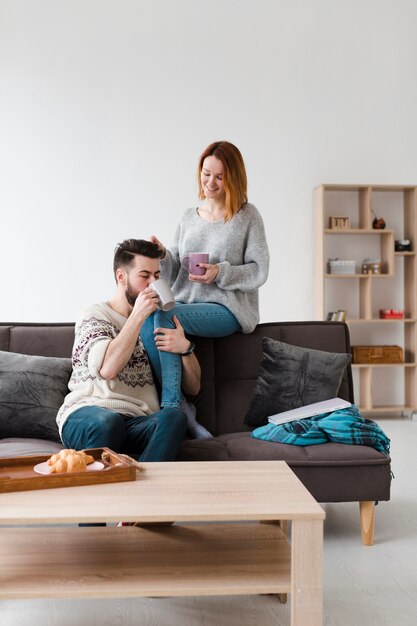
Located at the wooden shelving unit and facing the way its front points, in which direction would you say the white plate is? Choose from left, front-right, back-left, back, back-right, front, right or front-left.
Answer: front

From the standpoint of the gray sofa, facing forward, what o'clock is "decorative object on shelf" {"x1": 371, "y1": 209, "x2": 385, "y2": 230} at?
The decorative object on shelf is roughly at 7 o'clock from the gray sofa.

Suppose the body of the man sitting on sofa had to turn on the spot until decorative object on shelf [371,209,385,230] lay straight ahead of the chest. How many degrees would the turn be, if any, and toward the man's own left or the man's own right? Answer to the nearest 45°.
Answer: approximately 90° to the man's own left

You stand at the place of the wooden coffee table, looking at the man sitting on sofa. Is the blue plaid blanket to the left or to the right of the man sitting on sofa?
right

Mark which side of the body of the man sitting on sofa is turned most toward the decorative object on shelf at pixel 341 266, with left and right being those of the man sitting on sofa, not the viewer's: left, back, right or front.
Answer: left

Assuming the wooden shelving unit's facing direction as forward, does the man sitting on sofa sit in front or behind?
in front

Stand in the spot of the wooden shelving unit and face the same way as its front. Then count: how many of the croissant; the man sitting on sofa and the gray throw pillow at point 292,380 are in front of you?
3

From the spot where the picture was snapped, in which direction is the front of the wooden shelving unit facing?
facing the viewer

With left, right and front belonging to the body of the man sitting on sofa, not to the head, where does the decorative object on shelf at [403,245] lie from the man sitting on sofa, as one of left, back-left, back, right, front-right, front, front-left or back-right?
left

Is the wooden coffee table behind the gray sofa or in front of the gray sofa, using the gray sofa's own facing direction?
in front

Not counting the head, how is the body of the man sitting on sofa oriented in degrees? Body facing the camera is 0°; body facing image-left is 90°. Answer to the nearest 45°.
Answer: approximately 315°

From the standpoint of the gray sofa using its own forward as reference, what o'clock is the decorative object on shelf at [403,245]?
The decorative object on shelf is roughly at 7 o'clock from the gray sofa.

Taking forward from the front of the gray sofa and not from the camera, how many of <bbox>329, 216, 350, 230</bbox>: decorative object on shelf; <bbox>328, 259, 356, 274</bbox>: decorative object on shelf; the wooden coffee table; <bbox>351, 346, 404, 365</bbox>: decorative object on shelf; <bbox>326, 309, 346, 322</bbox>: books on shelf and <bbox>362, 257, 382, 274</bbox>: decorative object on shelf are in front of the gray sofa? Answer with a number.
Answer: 1

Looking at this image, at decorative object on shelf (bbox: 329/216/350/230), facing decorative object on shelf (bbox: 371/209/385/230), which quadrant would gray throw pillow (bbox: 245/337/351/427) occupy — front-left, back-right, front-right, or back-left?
back-right

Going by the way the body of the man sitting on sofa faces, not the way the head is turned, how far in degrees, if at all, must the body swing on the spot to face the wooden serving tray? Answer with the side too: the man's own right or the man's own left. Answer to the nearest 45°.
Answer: approximately 45° to the man's own right

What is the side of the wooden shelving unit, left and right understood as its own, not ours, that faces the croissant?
front
